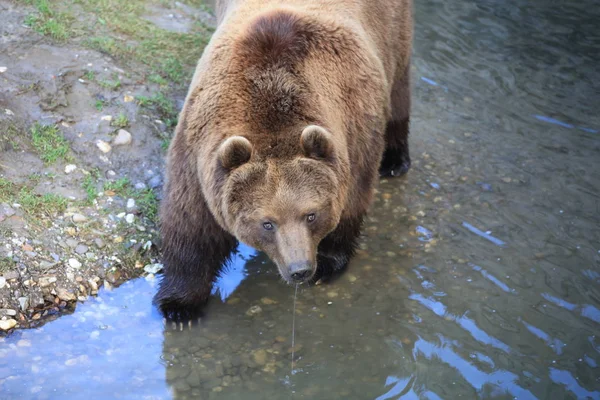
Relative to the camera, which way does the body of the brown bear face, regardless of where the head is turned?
toward the camera

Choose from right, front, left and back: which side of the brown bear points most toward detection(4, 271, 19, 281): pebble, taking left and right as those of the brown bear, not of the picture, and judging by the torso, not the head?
right

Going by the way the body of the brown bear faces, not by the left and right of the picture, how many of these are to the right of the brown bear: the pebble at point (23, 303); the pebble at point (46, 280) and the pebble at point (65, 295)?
3

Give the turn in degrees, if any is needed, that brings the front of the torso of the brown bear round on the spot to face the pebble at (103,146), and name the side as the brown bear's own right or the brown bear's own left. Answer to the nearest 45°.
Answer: approximately 135° to the brown bear's own right

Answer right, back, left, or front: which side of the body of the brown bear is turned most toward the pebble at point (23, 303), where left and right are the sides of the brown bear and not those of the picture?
right

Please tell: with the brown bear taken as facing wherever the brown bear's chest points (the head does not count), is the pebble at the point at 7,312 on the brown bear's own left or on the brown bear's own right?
on the brown bear's own right

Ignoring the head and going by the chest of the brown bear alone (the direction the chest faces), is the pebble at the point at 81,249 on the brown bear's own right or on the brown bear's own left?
on the brown bear's own right

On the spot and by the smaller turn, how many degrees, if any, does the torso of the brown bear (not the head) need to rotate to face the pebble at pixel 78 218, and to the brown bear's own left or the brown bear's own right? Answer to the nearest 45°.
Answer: approximately 90° to the brown bear's own right
